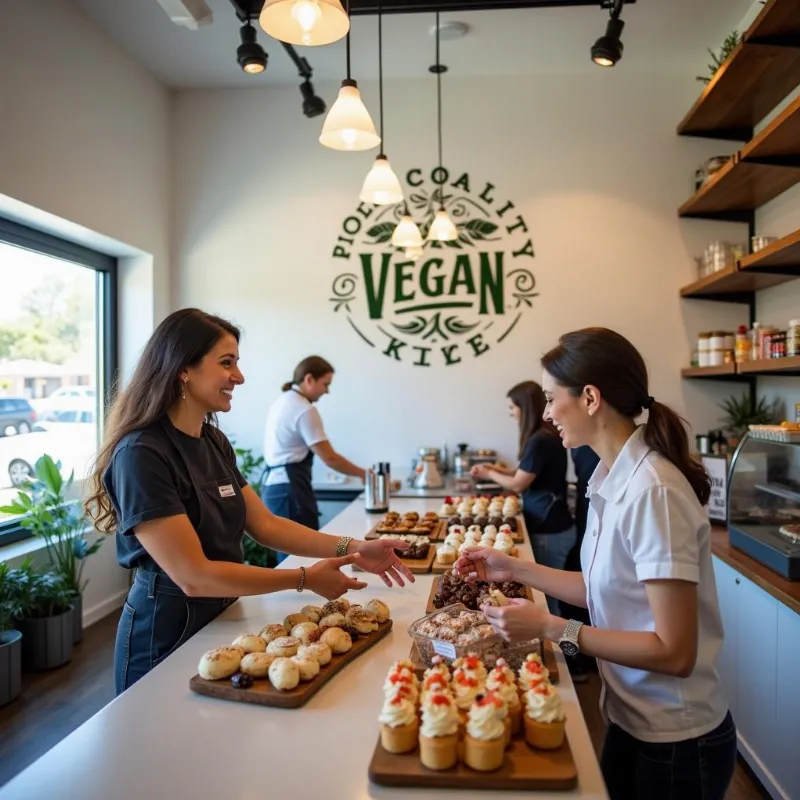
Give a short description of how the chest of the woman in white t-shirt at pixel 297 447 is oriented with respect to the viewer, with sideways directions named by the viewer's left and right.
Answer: facing to the right of the viewer

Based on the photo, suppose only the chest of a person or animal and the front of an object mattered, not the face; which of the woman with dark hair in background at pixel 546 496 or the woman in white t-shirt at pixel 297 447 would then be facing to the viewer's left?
the woman with dark hair in background

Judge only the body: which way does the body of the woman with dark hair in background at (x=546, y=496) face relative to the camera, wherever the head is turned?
to the viewer's left

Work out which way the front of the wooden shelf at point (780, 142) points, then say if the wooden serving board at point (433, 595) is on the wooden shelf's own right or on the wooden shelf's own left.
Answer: on the wooden shelf's own left

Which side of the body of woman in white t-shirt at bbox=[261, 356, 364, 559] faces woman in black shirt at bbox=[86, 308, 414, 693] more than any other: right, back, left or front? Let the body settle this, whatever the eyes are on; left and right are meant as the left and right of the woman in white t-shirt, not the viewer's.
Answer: right

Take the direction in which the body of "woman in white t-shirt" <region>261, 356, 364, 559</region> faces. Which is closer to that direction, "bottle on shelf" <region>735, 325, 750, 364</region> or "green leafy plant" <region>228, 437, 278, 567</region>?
the bottle on shelf

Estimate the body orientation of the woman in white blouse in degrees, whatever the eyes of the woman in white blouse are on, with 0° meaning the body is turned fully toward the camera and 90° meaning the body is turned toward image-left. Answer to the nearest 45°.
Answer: approximately 90°

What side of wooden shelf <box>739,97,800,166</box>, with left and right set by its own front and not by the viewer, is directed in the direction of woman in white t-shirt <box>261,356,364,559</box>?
front

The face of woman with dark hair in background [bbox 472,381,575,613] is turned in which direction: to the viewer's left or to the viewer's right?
to the viewer's left

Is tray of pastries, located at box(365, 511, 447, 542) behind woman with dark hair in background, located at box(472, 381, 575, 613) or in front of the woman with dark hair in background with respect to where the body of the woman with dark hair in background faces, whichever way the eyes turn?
in front

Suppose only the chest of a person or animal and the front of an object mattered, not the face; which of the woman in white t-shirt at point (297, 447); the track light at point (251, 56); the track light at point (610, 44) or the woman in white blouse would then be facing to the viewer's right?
the woman in white t-shirt

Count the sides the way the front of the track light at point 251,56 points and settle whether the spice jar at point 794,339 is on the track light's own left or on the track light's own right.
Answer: on the track light's own left
